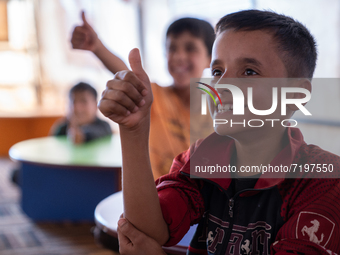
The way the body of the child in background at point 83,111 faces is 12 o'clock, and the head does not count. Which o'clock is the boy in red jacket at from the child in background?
The boy in red jacket is roughly at 12 o'clock from the child in background.

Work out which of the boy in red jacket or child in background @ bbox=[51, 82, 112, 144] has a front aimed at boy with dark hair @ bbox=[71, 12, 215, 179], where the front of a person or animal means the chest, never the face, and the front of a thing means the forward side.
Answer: the child in background

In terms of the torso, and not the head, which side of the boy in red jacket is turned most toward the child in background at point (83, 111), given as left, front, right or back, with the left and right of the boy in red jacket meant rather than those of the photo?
right

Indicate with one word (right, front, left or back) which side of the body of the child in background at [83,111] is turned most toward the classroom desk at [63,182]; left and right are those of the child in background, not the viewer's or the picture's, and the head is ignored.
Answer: front
